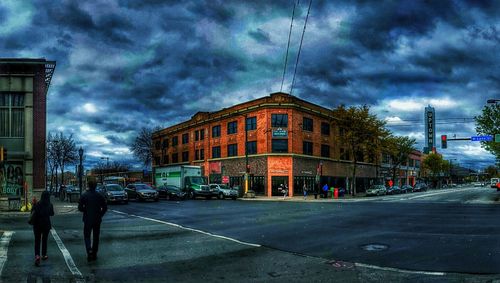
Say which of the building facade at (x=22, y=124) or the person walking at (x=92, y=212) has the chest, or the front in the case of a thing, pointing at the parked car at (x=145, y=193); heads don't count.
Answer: the person walking

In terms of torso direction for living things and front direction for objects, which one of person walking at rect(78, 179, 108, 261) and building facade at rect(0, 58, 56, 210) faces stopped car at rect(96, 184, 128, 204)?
the person walking

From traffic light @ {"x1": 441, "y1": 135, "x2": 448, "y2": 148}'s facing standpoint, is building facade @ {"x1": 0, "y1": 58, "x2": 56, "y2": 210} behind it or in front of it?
in front

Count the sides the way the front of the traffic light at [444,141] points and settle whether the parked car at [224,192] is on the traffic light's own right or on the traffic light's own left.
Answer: on the traffic light's own right

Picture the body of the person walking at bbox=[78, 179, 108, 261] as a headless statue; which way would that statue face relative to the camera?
away from the camera

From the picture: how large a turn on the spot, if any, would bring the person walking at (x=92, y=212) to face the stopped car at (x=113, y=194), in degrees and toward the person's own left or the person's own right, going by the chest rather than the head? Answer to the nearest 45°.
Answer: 0° — they already face it

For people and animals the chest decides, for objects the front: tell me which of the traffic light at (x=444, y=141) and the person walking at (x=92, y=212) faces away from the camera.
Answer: the person walking

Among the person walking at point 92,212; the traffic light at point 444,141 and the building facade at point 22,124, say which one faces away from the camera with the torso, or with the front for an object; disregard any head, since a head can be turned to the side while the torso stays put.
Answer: the person walking

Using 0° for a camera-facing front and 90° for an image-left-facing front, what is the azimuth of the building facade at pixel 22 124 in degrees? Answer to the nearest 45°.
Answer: approximately 0°

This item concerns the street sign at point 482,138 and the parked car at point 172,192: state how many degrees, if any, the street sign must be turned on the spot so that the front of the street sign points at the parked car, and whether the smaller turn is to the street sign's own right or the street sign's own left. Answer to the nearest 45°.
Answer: approximately 90° to the street sign's own right

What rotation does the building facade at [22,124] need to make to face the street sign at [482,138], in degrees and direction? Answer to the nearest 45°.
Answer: approximately 90° to its left

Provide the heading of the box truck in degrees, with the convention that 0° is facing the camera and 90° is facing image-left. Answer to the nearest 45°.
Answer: approximately 315°
